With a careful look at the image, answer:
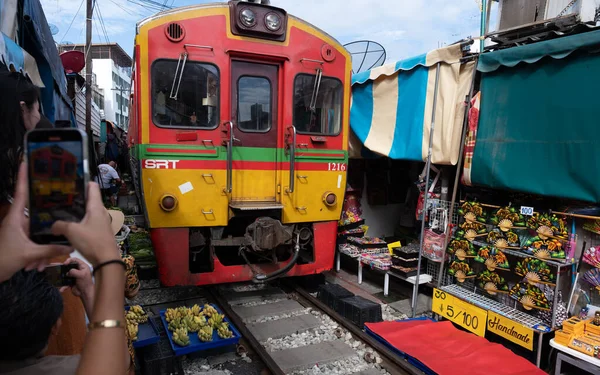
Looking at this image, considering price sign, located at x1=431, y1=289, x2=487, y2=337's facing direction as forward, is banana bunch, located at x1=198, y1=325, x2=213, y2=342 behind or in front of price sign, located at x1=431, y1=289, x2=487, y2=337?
in front

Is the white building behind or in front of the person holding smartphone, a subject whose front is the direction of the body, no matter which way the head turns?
in front

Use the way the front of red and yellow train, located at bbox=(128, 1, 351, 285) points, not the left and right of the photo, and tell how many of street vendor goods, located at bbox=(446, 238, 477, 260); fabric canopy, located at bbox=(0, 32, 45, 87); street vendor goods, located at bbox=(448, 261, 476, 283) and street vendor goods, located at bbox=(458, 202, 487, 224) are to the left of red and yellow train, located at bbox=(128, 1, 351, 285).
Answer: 3

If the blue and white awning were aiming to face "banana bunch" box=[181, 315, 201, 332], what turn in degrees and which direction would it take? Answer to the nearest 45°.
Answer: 0° — it already faces it

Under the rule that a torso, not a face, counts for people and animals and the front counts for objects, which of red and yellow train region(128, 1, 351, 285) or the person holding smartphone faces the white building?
the person holding smartphone

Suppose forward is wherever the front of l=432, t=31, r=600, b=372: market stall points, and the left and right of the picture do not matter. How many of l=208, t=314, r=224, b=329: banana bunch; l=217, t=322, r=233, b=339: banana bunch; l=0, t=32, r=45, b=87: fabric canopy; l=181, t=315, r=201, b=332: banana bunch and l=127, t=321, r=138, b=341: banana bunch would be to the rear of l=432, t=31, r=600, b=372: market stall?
0

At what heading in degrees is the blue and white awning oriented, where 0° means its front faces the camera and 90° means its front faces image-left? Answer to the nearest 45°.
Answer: approximately 45°

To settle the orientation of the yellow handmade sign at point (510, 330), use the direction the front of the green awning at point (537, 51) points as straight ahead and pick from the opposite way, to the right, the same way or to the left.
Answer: the same way

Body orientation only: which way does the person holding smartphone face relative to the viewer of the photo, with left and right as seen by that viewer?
facing away from the viewer

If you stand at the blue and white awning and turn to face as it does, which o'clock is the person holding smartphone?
The person holding smartphone is roughly at 11 o'clock from the blue and white awning.

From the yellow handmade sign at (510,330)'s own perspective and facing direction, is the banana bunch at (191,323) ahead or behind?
ahead

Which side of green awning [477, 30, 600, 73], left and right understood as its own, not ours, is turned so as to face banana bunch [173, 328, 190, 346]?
front

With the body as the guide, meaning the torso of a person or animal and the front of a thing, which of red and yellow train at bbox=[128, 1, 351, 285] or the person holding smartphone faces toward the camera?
the red and yellow train

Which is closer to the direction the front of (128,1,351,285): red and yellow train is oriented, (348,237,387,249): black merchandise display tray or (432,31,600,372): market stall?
the market stall

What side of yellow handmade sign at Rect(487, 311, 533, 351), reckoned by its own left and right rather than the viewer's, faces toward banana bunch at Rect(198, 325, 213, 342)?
front

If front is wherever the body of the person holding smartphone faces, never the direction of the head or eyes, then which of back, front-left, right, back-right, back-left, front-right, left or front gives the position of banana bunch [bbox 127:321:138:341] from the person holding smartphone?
front

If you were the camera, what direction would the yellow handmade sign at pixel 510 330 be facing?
facing the viewer and to the left of the viewer

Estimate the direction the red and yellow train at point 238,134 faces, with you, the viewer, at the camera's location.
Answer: facing the viewer
